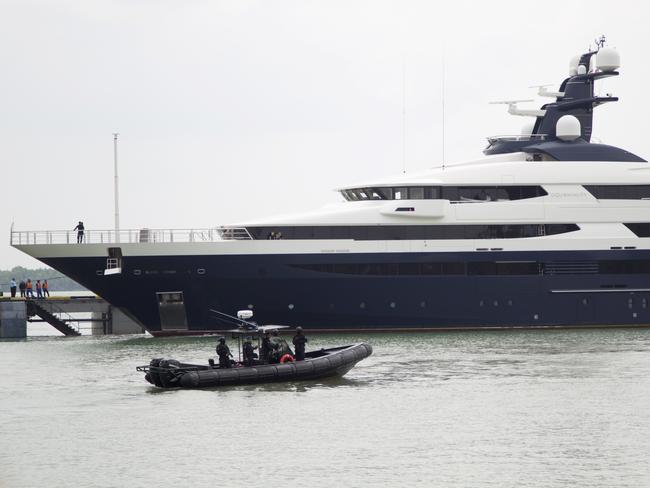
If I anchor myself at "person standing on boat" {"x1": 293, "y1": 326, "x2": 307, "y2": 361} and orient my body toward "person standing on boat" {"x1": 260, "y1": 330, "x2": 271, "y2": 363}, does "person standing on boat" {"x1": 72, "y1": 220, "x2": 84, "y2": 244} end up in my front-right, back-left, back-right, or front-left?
front-right

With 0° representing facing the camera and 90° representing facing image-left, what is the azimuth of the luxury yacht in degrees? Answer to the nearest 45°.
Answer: approximately 90°

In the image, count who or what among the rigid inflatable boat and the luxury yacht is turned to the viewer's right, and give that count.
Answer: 1

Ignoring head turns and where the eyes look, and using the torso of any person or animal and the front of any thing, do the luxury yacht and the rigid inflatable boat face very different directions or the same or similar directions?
very different directions

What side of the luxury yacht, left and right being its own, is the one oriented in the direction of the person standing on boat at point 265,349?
left

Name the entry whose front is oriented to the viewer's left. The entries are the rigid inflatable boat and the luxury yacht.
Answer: the luxury yacht

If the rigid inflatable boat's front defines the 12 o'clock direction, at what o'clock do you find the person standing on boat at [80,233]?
The person standing on boat is roughly at 8 o'clock from the rigid inflatable boat.

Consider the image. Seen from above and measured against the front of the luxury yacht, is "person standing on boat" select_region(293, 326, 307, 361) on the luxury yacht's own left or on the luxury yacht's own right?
on the luxury yacht's own left

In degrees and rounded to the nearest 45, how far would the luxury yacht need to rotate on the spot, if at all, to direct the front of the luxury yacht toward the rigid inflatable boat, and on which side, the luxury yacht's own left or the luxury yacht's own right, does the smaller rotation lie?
approximately 45° to the luxury yacht's own left

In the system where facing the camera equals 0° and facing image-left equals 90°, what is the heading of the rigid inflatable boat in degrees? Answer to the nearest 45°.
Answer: approximately 270°

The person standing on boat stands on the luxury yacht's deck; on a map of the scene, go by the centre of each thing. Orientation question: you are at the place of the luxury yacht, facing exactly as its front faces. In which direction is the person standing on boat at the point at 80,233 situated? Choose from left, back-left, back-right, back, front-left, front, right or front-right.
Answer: front
